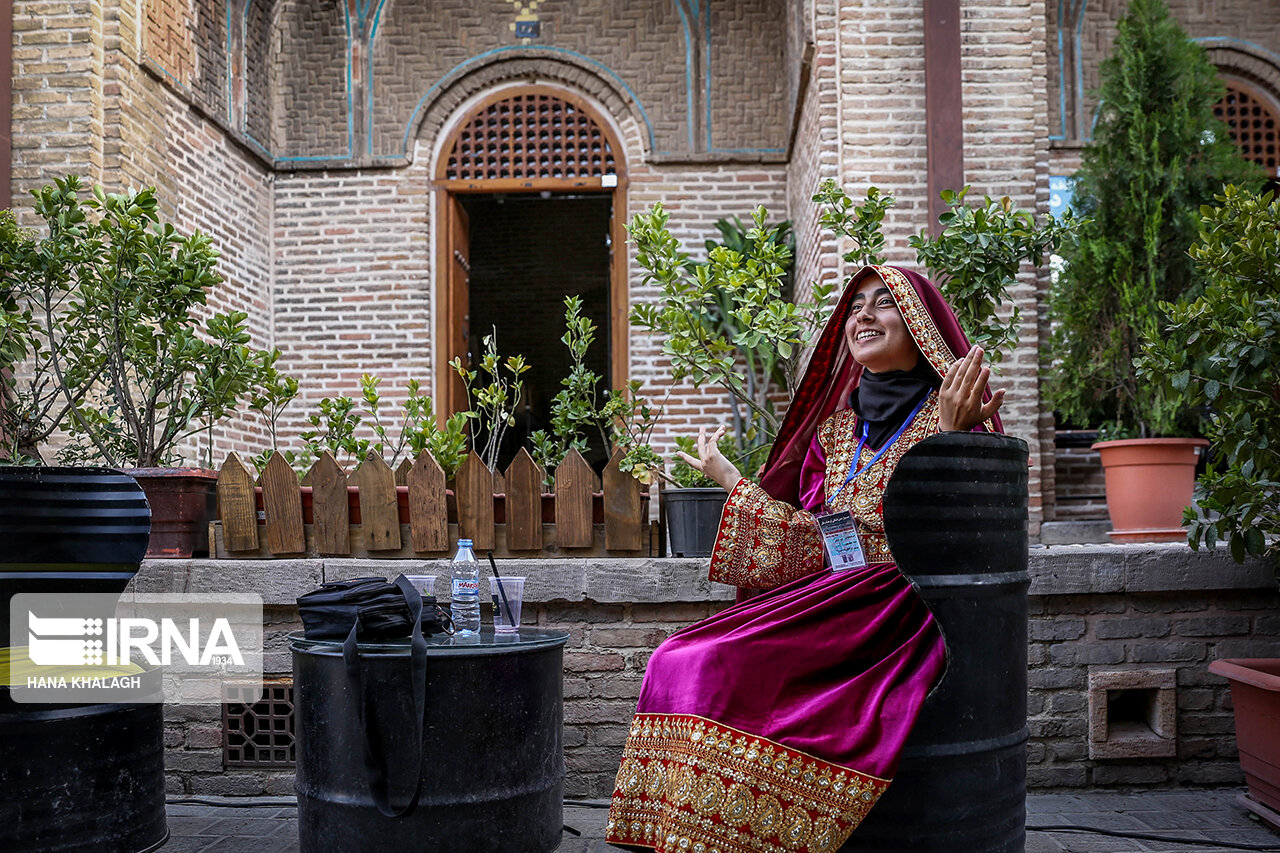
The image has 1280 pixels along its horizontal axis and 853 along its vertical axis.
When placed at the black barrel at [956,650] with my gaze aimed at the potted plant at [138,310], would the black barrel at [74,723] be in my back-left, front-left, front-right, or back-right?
front-left

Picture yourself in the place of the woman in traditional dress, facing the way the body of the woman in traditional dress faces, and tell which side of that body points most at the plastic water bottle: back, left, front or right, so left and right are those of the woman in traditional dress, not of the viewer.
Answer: front

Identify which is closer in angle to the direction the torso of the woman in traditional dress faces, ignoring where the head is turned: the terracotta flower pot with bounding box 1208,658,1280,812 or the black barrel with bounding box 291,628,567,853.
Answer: the black barrel

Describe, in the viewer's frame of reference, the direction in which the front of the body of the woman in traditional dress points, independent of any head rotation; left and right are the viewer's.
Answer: facing the viewer and to the left of the viewer

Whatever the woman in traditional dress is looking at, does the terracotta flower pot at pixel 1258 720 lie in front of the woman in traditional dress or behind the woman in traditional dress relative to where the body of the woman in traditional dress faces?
behind

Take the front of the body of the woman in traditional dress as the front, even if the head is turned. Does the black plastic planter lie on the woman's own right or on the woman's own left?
on the woman's own right

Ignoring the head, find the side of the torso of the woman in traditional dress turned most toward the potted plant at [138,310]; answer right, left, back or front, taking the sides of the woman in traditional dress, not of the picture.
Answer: right

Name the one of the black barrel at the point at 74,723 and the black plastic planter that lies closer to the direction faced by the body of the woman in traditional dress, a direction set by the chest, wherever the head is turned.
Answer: the black barrel

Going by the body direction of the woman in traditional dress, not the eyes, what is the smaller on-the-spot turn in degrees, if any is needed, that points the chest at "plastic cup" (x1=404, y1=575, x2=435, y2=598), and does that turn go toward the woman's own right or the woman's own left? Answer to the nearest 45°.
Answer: approximately 90° to the woman's own right

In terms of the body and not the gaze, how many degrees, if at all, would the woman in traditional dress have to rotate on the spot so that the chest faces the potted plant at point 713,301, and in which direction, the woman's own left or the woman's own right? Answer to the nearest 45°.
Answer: approximately 135° to the woman's own right
